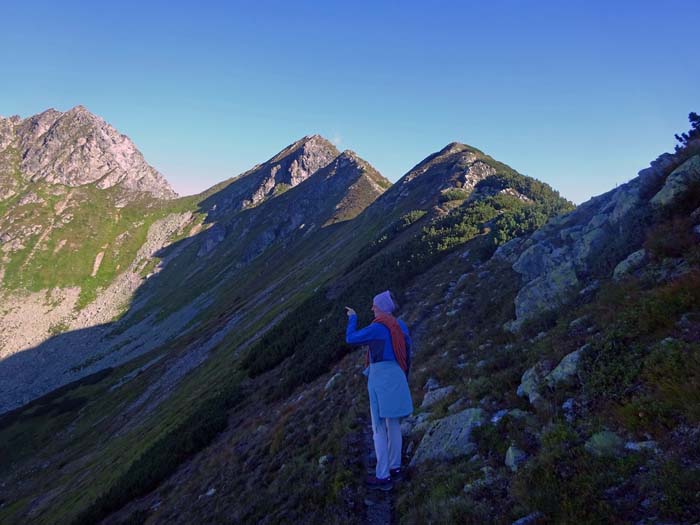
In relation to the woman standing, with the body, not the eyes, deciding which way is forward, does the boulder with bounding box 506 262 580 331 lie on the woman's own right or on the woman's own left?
on the woman's own right

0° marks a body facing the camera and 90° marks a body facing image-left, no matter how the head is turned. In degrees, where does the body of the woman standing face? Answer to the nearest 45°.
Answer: approximately 135°

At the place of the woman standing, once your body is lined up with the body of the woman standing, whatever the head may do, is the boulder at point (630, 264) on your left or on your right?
on your right

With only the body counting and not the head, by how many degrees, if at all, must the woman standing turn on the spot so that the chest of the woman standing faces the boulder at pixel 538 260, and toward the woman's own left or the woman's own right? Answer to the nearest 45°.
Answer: approximately 90° to the woman's own right
